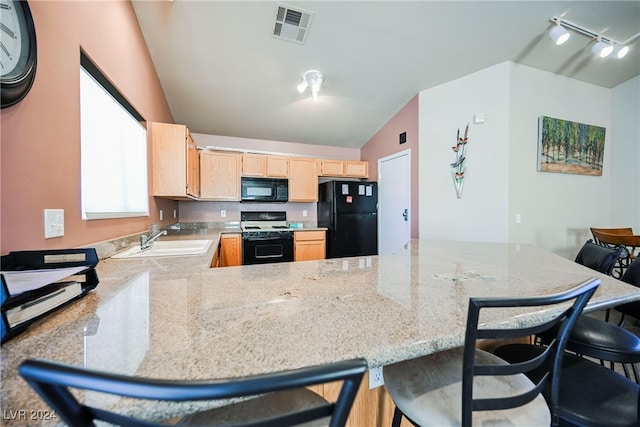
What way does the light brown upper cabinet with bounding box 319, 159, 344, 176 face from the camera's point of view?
toward the camera

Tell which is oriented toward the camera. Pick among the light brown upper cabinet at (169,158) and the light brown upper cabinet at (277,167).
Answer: the light brown upper cabinet at (277,167)

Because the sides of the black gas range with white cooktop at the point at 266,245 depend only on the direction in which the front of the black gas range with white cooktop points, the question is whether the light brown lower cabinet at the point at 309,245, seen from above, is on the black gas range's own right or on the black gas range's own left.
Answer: on the black gas range's own left

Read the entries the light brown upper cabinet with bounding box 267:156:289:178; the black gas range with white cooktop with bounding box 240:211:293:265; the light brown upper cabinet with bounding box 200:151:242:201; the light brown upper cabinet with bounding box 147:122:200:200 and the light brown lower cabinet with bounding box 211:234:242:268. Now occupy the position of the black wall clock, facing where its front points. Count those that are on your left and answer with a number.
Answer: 5

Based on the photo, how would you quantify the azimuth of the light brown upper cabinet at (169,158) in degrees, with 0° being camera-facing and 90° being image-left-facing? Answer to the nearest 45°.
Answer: approximately 270°

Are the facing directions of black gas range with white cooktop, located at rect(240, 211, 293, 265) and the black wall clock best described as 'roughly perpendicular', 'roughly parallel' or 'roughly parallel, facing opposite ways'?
roughly perpendicular

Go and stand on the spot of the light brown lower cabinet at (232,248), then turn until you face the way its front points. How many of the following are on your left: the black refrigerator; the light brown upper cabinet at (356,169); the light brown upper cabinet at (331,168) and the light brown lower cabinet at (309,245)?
4

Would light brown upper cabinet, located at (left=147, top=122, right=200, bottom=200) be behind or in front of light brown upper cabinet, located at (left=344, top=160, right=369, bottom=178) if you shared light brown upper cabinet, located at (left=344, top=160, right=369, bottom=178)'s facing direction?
in front

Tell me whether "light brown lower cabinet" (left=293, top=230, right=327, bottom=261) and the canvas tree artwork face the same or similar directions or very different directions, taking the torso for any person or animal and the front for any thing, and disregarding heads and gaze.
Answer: same or similar directions

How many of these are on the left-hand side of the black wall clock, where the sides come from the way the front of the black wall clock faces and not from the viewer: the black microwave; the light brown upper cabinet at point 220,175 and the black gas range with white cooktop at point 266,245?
3

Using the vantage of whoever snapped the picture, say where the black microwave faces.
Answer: facing the viewer

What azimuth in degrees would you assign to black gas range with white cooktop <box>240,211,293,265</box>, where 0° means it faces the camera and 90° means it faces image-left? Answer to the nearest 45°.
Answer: approximately 0°

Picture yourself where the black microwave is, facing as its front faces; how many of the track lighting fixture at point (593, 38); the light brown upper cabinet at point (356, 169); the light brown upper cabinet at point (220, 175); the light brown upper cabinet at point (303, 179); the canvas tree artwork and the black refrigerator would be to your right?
1

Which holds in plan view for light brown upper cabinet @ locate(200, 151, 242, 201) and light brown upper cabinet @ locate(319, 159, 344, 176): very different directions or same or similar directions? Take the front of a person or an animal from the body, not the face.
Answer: same or similar directions

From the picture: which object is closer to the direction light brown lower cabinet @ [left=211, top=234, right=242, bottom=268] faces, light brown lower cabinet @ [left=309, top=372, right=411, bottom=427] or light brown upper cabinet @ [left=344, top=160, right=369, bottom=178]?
the light brown lower cabinet

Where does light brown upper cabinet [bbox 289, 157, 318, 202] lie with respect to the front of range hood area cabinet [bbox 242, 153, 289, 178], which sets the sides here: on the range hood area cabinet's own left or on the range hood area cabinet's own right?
on the range hood area cabinet's own left

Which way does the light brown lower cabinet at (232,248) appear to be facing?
toward the camera
